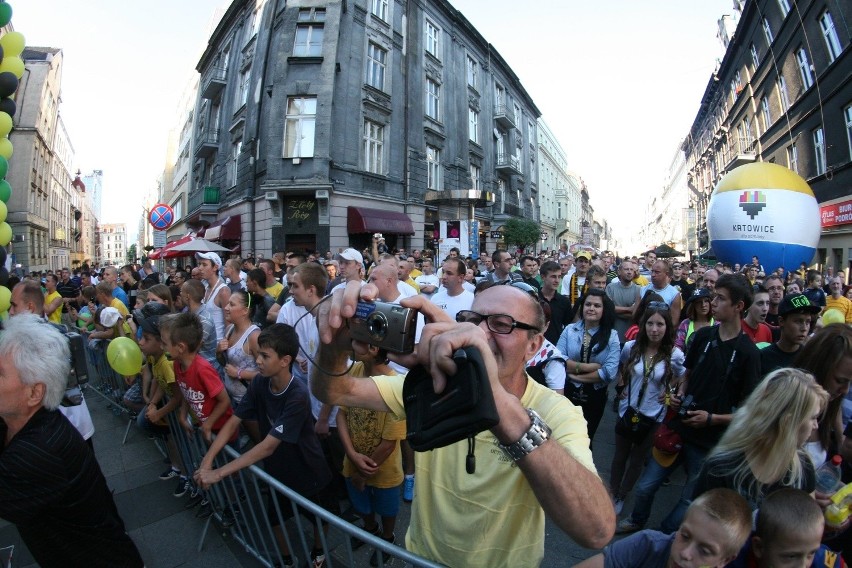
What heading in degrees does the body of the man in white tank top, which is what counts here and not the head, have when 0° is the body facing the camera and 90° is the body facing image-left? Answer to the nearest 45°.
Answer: approximately 45°

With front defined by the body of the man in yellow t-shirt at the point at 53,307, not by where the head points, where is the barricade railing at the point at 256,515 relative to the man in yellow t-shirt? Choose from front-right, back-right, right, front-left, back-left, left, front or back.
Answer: front-left

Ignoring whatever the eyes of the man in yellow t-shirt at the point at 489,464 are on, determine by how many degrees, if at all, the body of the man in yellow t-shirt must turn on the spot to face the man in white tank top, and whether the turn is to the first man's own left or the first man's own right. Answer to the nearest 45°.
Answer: approximately 90° to the first man's own right

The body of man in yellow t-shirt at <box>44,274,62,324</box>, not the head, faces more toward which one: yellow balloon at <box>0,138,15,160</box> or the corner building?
the yellow balloon

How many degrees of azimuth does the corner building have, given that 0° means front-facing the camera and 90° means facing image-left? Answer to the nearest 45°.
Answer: approximately 0°

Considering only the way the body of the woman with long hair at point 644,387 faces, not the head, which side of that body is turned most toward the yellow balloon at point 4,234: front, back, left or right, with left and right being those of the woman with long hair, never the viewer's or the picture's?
right

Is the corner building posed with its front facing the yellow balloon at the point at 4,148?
yes

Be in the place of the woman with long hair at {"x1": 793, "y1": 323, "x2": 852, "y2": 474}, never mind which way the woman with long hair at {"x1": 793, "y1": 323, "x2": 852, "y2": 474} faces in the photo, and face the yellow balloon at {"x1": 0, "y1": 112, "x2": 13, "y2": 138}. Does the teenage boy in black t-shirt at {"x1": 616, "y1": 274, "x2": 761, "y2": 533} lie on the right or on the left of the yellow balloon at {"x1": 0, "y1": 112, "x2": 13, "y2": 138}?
right
